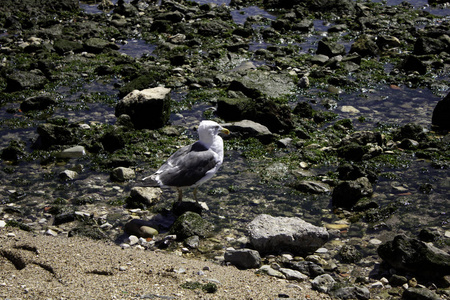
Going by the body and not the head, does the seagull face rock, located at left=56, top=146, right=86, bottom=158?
no

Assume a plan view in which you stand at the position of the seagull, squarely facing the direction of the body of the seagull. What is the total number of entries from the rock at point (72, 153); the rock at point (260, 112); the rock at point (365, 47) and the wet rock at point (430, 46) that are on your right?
0

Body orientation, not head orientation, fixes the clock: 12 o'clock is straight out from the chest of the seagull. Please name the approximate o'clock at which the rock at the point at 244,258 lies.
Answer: The rock is roughly at 2 o'clock from the seagull.

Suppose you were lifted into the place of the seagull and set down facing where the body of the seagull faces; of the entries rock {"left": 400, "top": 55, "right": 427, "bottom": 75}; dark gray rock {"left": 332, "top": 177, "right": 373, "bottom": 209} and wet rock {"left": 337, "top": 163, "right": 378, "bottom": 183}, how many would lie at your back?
0

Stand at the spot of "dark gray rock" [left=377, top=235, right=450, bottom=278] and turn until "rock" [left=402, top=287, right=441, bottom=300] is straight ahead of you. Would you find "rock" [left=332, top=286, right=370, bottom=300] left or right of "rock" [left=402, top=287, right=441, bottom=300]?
right

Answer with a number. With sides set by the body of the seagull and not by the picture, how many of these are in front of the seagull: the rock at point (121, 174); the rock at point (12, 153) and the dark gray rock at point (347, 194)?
1

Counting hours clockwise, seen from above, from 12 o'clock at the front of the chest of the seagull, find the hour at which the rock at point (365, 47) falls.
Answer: The rock is roughly at 10 o'clock from the seagull.

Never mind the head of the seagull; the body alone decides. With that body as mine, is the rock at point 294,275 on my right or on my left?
on my right

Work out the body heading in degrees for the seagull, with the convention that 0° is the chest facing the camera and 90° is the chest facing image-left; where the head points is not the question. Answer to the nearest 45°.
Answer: approximately 270°

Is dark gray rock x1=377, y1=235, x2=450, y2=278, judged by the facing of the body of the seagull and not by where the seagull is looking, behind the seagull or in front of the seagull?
in front

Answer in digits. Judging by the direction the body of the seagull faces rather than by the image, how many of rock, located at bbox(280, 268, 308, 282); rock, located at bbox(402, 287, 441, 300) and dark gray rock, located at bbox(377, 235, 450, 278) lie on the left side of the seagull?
0

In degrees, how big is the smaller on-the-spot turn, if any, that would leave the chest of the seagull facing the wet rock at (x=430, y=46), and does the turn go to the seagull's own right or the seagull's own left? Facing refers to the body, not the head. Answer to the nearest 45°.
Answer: approximately 45° to the seagull's own left

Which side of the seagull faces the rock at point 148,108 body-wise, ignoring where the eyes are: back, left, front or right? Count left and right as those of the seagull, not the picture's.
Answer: left

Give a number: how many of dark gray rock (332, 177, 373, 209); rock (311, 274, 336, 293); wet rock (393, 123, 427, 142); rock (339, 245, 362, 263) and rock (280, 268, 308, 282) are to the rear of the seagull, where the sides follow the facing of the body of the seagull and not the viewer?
0

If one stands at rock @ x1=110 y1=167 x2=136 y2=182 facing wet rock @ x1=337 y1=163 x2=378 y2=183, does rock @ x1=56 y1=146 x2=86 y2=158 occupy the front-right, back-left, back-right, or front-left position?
back-left
